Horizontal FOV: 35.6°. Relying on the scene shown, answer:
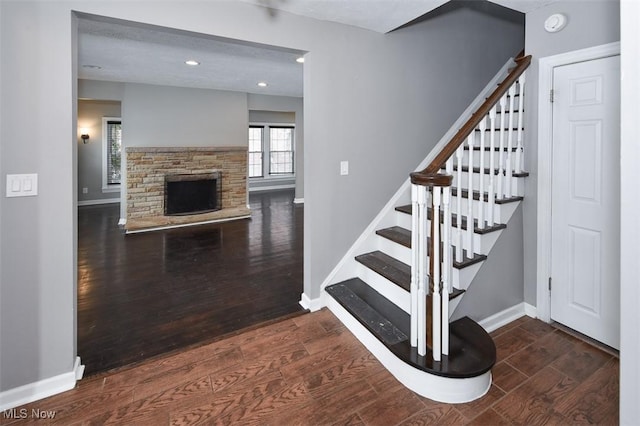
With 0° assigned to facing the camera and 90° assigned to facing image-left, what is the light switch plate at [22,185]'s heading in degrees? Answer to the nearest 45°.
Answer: approximately 0°

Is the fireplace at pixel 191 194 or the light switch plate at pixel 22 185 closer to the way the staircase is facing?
the light switch plate

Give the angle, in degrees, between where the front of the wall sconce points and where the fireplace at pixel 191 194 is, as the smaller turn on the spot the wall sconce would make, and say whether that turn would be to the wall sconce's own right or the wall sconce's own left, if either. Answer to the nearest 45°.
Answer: approximately 45° to the wall sconce's own left
